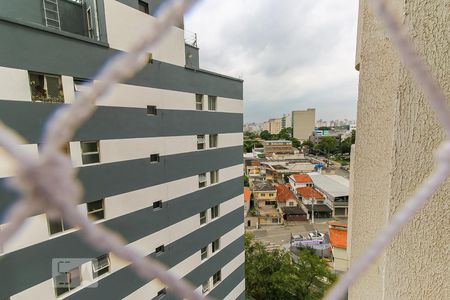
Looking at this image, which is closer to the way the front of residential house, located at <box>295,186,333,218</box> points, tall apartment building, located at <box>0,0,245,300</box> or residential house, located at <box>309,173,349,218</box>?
the tall apartment building

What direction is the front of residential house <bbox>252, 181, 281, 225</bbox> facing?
toward the camera

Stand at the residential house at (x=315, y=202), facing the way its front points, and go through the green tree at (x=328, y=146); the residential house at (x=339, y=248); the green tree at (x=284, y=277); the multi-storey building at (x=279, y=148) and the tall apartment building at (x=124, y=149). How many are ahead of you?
3

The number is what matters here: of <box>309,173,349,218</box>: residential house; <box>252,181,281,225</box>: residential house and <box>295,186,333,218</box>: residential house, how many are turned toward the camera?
3

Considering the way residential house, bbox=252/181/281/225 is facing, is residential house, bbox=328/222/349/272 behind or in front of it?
in front

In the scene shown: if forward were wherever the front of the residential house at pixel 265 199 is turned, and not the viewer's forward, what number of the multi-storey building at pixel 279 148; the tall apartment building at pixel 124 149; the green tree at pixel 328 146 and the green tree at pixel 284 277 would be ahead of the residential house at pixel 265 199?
2

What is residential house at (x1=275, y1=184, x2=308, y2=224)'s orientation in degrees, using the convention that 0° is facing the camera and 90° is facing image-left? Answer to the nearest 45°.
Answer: approximately 0°

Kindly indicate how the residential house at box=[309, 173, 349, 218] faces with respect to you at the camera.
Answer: facing the viewer

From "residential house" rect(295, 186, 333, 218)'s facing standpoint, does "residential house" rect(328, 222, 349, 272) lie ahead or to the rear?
ahead

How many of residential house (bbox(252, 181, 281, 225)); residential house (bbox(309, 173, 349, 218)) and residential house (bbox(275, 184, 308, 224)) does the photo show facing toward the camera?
3

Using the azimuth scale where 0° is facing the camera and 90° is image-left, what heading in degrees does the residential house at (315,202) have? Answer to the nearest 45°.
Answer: approximately 0°

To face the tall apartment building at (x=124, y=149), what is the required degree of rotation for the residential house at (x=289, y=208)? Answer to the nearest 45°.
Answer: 0° — it already faces it

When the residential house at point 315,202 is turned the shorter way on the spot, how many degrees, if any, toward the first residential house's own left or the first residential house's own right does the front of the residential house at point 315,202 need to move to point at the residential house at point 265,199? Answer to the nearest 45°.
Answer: approximately 45° to the first residential house's own right
